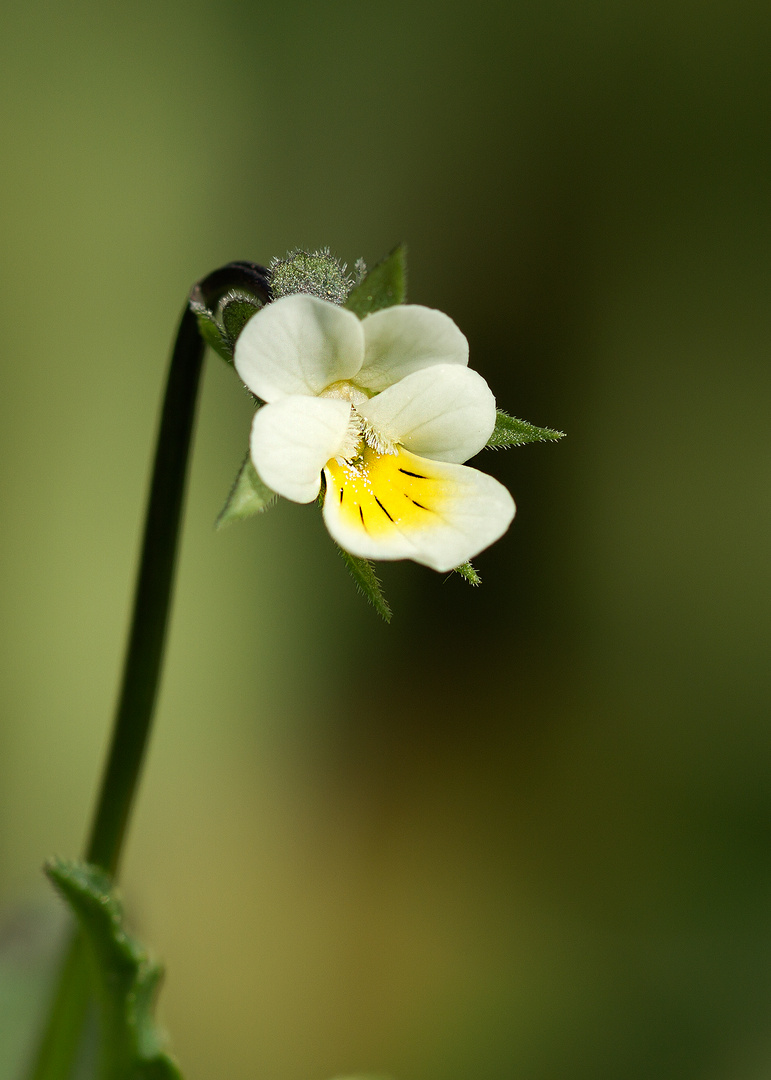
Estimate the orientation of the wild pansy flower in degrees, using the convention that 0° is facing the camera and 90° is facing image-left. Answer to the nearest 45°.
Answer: approximately 0°
